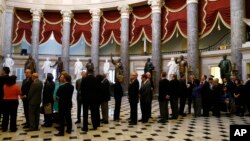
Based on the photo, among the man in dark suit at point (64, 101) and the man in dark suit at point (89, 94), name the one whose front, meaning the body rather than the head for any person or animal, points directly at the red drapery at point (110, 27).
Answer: the man in dark suit at point (89, 94)

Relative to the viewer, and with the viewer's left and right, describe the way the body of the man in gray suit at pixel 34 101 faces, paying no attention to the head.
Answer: facing away from the viewer and to the left of the viewer

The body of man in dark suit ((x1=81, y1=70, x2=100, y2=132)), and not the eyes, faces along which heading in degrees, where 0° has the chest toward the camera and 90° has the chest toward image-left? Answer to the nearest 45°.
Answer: approximately 180°

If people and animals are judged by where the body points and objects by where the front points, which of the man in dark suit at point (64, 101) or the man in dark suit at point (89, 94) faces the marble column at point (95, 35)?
the man in dark suit at point (89, 94)

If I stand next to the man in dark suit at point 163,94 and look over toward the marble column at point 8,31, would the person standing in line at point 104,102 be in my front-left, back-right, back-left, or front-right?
front-left

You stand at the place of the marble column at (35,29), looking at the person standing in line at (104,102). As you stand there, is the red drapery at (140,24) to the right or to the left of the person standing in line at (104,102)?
left

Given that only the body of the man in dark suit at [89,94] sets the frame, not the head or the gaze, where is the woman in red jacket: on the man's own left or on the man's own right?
on the man's own left
